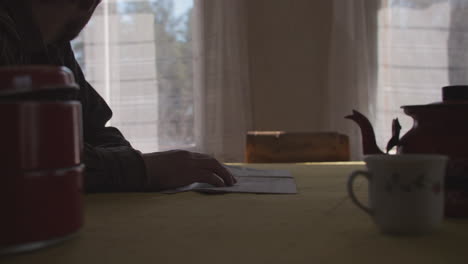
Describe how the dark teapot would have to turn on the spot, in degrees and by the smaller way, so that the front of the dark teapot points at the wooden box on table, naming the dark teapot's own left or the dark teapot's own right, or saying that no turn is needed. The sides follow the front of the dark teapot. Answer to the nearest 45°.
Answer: approximately 90° to the dark teapot's own right

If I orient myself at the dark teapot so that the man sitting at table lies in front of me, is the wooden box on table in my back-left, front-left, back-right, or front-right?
front-right

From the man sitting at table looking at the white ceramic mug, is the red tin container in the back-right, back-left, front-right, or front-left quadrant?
front-right

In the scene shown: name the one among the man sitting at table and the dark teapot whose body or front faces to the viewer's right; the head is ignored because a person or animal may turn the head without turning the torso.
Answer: the man sitting at table

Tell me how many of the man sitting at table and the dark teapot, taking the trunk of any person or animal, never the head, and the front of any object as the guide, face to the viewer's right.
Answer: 1

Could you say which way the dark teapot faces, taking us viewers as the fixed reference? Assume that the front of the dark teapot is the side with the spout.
facing to the left of the viewer

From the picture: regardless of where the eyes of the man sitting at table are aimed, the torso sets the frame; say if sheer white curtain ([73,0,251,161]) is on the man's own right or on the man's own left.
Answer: on the man's own left

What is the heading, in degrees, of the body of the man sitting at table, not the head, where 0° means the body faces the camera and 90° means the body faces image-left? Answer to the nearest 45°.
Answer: approximately 270°
